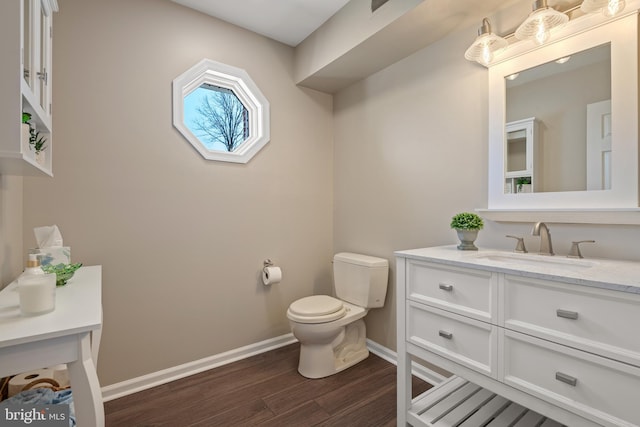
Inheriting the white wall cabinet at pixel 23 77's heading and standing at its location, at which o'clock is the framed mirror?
The framed mirror is roughly at 1 o'clock from the white wall cabinet.

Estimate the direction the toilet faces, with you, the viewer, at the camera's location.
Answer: facing the viewer and to the left of the viewer

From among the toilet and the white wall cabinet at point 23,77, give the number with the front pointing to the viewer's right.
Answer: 1

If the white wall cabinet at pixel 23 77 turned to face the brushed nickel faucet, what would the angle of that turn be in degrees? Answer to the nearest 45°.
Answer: approximately 45° to its right

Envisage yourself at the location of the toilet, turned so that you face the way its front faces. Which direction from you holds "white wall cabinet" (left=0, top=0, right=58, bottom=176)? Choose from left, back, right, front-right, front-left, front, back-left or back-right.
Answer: front

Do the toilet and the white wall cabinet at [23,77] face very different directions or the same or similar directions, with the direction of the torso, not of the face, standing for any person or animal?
very different directions

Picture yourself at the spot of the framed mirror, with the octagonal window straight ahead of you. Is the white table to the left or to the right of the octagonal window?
left

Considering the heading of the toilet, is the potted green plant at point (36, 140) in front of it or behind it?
in front

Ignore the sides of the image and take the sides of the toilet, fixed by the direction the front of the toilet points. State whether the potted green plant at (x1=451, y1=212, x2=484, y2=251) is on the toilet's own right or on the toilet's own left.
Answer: on the toilet's own left

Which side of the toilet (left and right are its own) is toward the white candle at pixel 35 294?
front

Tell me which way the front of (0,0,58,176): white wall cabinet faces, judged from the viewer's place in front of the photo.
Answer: facing to the right of the viewer
